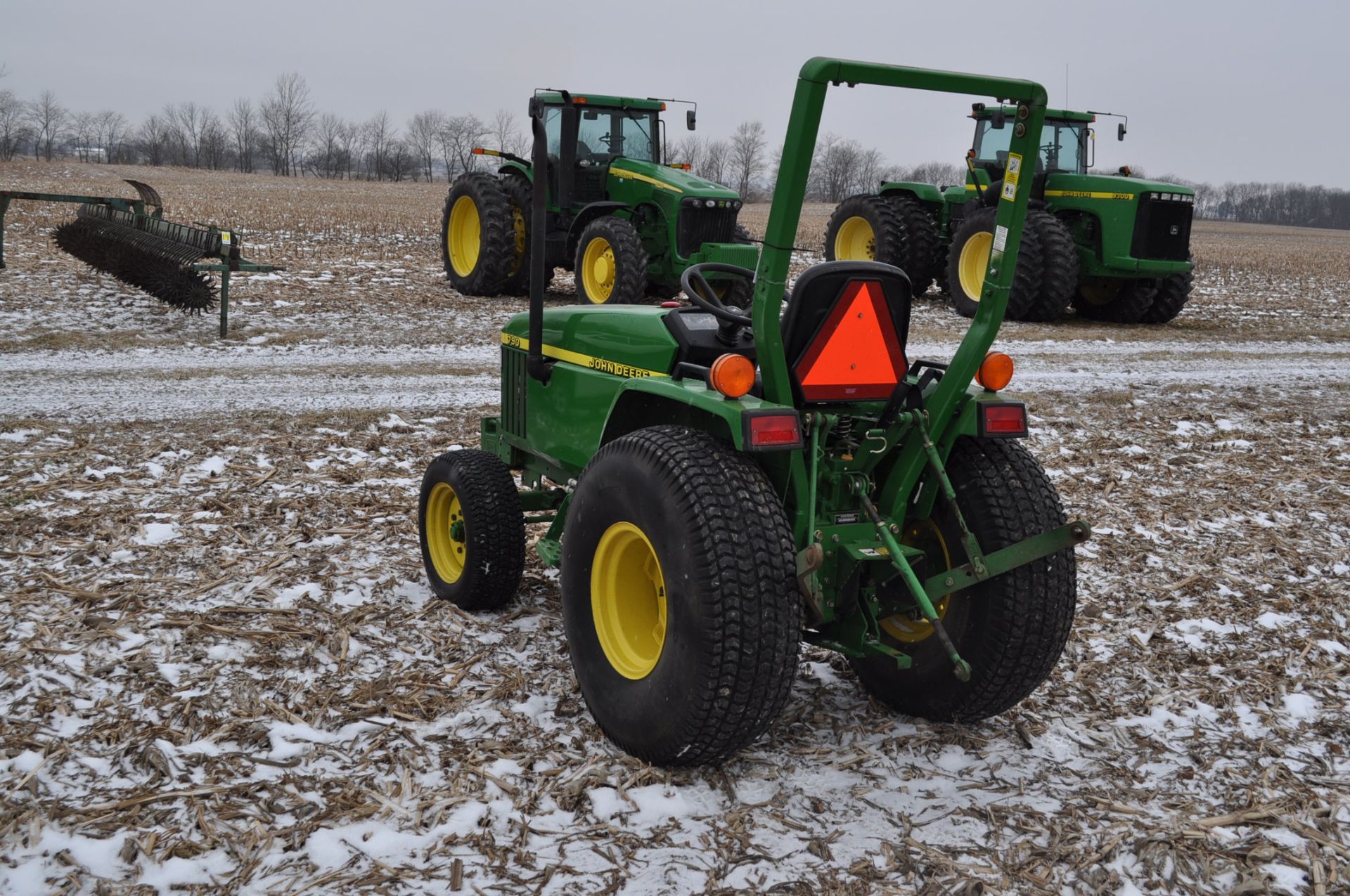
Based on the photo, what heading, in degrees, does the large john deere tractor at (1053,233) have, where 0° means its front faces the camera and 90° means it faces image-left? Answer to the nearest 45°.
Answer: approximately 315°

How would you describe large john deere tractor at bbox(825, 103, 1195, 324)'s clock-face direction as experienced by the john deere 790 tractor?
The large john deere tractor is roughly at 2 o'clock from the john deere 790 tractor.

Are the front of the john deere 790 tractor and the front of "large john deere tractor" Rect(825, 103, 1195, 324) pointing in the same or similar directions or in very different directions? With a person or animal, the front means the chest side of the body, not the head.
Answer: very different directions

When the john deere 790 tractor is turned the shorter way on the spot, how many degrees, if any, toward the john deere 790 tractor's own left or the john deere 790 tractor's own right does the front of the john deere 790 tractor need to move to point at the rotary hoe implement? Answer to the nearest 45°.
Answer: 0° — it already faces it

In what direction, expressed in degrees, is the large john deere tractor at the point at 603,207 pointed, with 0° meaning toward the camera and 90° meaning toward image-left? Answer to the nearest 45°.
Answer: approximately 315°

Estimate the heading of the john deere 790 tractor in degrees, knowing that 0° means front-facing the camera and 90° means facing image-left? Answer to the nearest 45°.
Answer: approximately 135°

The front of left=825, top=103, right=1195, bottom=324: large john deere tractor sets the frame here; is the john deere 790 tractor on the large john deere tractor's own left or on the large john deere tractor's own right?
on the large john deere tractor's own right

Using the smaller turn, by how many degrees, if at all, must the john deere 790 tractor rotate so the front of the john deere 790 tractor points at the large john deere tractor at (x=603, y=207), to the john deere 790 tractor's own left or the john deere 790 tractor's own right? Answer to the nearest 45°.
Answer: approximately 45° to the john deere 790 tractor's own right
